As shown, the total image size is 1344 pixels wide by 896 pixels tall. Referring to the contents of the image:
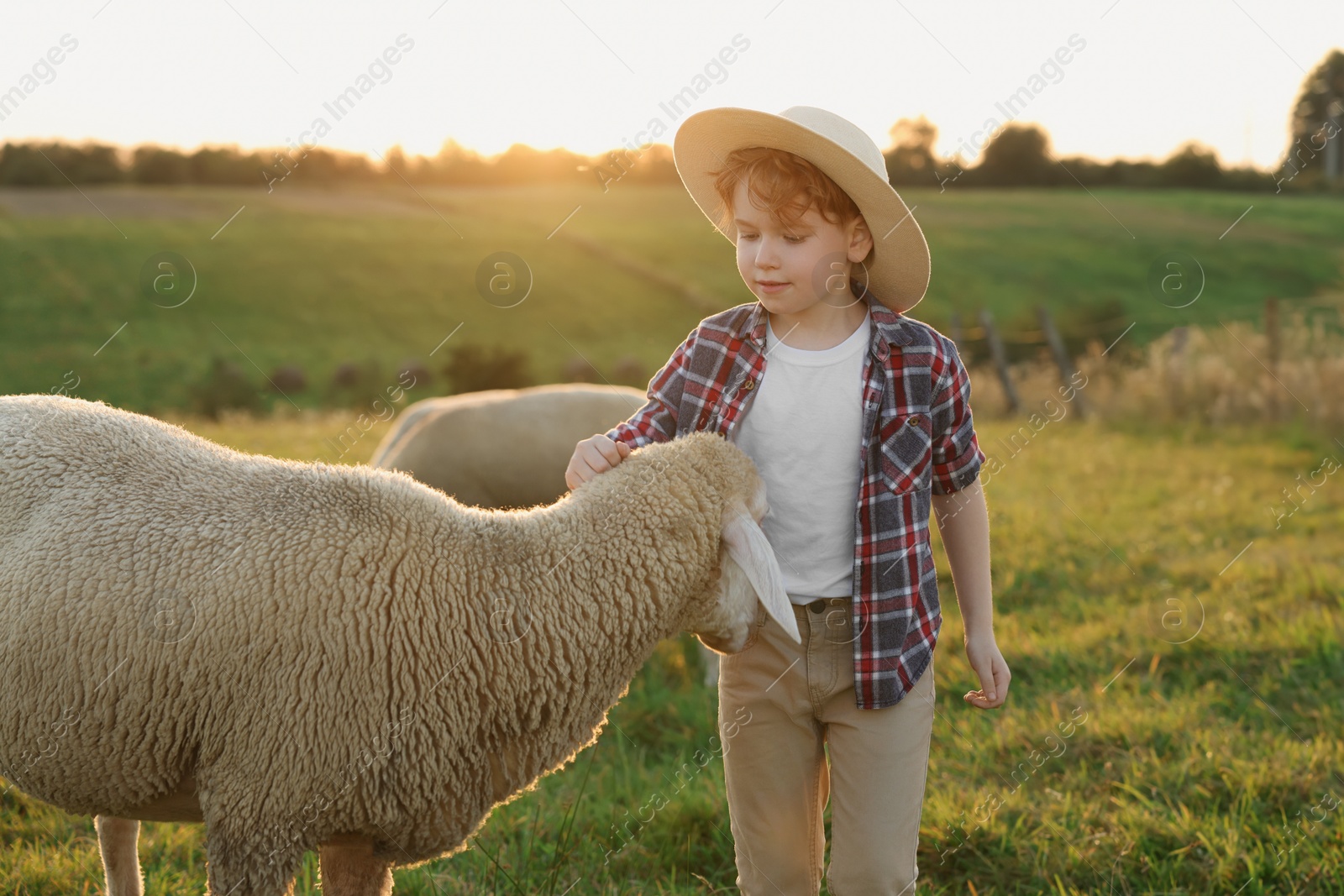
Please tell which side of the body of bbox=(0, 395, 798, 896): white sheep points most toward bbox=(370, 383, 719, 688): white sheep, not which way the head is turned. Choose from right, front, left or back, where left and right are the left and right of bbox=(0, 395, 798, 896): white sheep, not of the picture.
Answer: left

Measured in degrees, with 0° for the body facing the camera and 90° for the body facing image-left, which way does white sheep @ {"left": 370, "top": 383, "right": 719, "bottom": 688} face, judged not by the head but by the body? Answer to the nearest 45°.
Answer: approximately 270°

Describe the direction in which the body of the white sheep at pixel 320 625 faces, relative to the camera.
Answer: to the viewer's right

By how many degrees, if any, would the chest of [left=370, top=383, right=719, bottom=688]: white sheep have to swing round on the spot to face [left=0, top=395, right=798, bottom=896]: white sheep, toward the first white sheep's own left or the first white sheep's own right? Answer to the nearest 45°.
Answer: approximately 90° to the first white sheep's own right

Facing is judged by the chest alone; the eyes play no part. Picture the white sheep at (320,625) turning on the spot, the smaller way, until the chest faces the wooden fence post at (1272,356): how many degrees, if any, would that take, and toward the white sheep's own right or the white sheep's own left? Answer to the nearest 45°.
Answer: approximately 45° to the white sheep's own left

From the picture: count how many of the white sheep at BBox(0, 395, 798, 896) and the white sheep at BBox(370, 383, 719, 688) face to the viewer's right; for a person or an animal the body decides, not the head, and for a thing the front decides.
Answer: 2

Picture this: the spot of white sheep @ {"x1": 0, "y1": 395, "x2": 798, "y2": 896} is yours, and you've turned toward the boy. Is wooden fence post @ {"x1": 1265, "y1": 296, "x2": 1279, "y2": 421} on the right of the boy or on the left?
left

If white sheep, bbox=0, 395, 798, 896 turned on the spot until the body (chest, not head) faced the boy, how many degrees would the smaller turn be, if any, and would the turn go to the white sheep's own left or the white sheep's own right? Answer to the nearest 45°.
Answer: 0° — it already faces them
